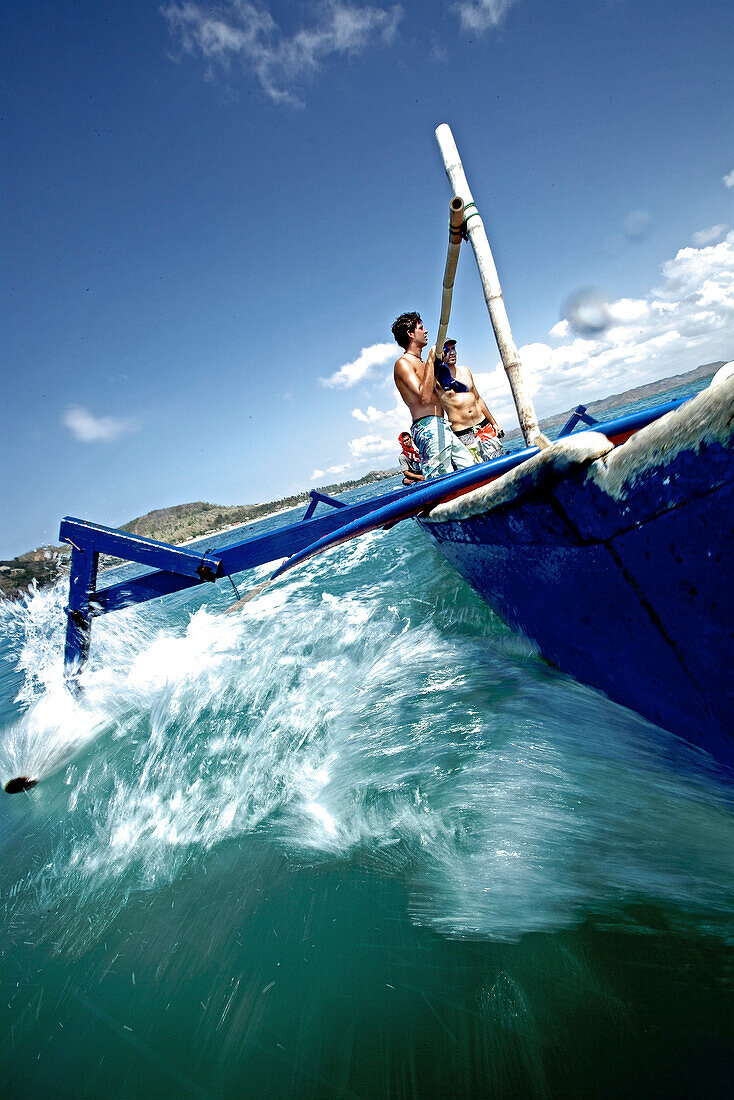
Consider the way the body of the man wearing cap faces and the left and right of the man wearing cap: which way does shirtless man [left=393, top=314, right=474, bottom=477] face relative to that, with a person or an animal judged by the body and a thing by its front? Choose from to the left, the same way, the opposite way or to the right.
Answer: to the left

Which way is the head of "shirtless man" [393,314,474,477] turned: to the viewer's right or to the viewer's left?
to the viewer's right

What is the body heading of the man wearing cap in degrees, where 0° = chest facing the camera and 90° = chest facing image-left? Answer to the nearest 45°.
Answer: approximately 0°

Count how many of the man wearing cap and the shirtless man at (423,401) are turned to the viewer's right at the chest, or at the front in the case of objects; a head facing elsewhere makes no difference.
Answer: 1

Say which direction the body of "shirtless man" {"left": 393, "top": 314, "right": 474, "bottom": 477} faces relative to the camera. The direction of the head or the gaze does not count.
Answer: to the viewer's right
